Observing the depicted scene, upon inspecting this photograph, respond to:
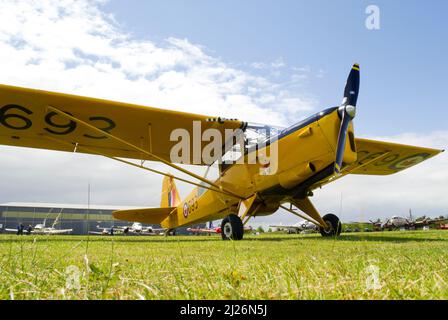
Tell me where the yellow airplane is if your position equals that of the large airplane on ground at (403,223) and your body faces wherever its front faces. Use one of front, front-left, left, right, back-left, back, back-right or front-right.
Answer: front-left

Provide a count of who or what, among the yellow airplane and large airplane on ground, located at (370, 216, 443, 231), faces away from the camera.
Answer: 0

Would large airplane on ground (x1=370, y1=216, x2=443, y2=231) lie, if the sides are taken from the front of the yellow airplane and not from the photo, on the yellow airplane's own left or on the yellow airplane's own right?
on the yellow airplane's own left
